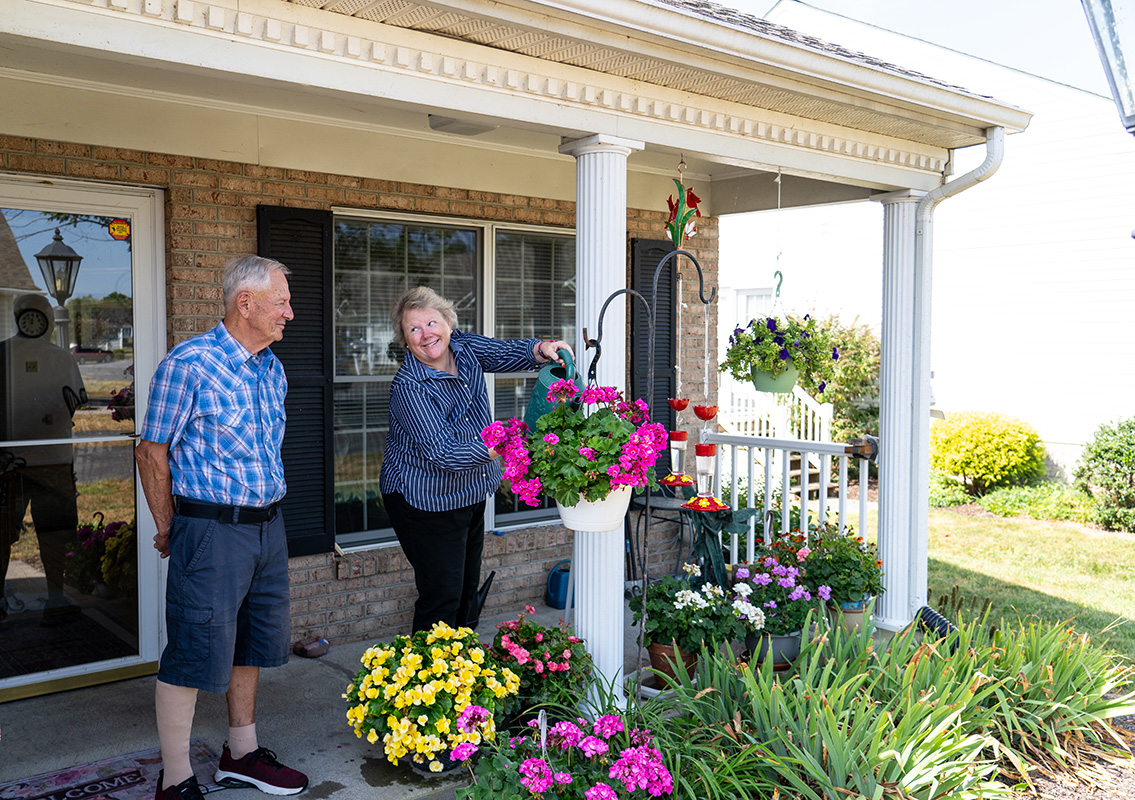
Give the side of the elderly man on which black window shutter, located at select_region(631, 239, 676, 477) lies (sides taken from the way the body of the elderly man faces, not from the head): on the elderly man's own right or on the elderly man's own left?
on the elderly man's own left

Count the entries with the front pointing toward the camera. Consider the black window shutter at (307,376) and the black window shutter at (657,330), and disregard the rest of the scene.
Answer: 2

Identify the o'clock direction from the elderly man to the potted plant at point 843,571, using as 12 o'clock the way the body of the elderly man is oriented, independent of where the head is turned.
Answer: The potted plant is roughly at 10 o'clock from the elderly man.

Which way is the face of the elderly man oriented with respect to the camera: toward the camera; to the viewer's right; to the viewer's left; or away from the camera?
to the viewer's right

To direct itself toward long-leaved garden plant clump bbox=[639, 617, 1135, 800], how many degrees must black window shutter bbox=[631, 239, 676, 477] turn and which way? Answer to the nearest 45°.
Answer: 0° — it already faces it

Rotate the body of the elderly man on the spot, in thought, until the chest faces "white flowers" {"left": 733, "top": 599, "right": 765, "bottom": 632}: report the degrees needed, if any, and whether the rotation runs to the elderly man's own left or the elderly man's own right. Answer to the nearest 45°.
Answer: approximately 45° to the elderly man's own left

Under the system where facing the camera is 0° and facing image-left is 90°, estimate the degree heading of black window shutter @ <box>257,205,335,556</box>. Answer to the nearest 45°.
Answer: approximately 0°

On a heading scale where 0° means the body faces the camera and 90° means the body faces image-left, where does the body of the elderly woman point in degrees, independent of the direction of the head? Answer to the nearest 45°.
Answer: approximately 315°

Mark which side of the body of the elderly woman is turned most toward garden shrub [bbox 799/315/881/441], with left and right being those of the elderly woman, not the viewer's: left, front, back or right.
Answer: left

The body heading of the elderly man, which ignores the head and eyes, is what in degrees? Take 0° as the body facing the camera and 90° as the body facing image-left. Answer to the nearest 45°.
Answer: approximately 315°
